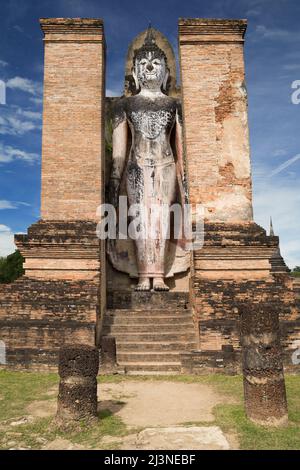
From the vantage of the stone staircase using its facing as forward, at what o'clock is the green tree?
The green tree is roughly at 5 o'clock from the stone staircase.

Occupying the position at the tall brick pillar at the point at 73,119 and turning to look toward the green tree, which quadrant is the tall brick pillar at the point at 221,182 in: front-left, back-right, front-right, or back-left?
back-right

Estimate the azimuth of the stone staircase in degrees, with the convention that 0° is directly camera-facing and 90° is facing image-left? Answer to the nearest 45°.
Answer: approximately 0°
